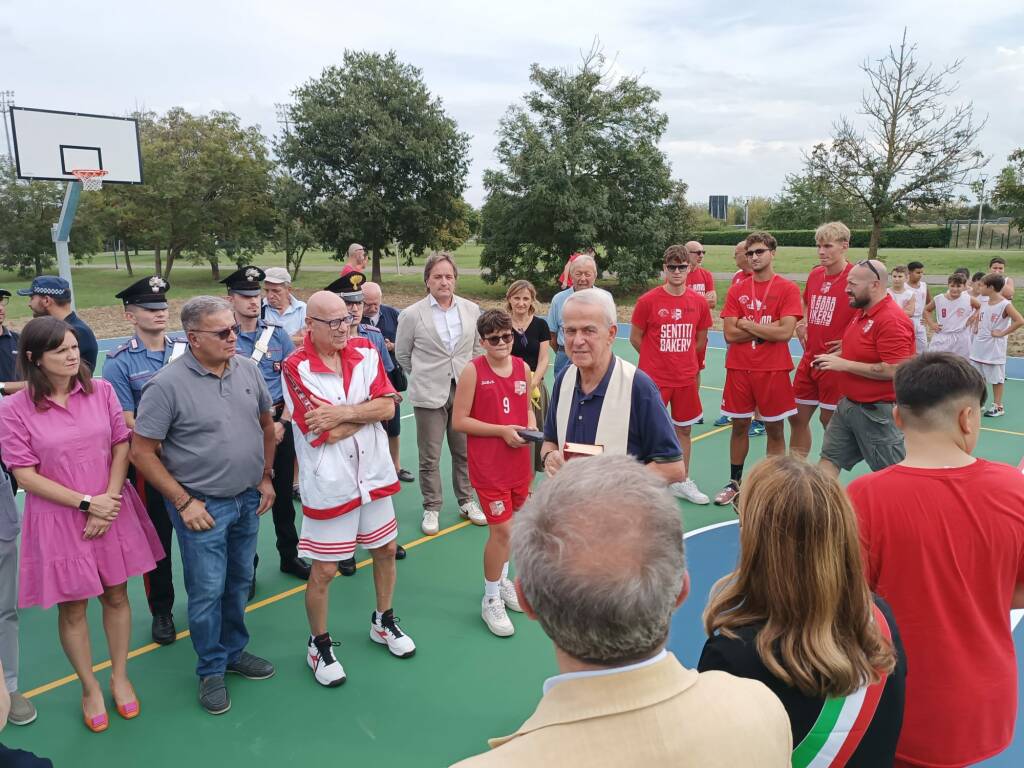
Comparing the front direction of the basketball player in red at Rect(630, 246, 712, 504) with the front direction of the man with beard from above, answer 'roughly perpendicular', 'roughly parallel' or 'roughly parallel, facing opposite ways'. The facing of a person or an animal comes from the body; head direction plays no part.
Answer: roughly perpendicular

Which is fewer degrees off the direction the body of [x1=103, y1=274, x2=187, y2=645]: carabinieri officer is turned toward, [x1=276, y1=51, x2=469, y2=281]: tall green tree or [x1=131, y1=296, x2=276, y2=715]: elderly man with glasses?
the elderly man with glasses

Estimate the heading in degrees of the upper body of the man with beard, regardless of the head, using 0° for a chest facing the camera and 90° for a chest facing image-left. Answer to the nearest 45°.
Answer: approximately 90°

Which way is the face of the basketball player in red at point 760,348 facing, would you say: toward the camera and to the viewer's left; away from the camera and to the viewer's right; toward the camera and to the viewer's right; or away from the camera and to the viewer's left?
toward the camera and to the viewer's left

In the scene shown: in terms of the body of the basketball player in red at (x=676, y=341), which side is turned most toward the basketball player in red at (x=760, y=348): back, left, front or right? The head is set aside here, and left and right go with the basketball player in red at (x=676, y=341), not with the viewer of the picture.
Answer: left

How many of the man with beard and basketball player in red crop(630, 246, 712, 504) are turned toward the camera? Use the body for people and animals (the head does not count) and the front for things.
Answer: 1

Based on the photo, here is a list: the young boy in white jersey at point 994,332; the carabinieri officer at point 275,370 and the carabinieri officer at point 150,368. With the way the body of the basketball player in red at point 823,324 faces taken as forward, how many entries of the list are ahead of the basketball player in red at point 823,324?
2

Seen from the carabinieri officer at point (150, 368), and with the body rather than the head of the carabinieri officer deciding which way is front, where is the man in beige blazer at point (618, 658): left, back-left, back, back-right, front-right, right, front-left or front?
front-right

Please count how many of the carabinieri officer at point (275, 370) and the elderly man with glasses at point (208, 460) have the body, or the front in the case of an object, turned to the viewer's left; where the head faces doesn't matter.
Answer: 0

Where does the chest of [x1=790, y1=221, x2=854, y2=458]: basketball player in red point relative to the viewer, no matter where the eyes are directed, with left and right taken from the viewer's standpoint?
facing the viewer and to the left of the viewer

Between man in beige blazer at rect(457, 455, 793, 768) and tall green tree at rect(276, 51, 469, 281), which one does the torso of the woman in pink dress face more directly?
the man in beige blazer

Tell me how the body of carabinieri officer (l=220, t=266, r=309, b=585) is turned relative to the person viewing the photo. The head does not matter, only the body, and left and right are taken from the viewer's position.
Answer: facing the viewer and to the right of the viewer

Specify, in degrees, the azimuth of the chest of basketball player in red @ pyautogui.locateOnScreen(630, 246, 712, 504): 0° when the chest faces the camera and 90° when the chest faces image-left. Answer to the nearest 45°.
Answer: approximately 0°
